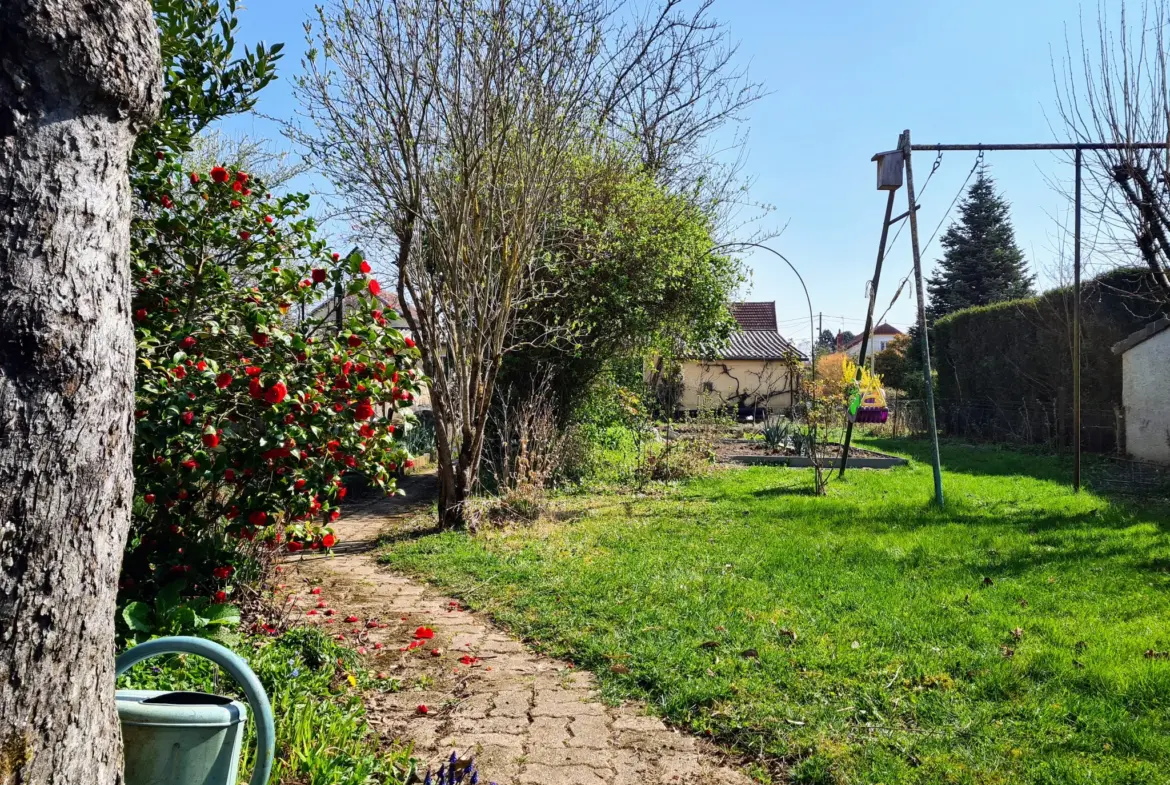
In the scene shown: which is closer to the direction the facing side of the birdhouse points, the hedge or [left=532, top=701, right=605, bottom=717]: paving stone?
the paving stone

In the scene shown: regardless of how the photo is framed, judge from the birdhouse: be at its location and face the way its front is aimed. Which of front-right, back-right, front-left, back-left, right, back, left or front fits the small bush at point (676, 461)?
front-right

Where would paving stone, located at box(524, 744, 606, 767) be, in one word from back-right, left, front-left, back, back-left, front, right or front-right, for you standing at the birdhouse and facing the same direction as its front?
left

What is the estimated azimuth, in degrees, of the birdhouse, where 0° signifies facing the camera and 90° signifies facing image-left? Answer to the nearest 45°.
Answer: approximately 90°

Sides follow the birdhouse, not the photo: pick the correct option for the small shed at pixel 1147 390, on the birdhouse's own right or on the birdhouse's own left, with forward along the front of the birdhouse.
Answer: on the birdhouse's own right

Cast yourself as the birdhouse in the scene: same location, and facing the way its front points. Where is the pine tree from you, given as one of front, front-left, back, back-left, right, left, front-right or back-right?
right

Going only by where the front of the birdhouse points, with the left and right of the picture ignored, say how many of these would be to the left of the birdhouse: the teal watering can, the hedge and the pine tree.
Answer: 1

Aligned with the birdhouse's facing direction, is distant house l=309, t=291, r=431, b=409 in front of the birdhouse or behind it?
in front

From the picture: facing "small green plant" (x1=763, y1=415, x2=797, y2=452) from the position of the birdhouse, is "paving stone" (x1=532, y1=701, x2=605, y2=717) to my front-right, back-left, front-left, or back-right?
back-left

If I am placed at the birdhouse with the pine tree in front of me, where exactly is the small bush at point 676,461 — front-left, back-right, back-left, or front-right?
front-left

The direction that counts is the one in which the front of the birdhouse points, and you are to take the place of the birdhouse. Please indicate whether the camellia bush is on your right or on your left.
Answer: on your left

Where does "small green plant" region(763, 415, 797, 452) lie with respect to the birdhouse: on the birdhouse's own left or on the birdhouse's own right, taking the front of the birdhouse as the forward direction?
on the birdhouse's own right
